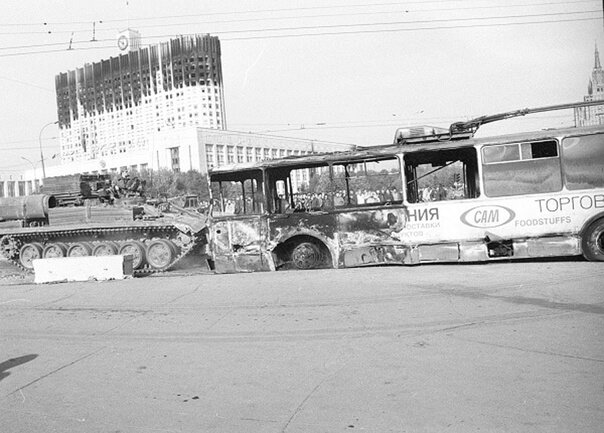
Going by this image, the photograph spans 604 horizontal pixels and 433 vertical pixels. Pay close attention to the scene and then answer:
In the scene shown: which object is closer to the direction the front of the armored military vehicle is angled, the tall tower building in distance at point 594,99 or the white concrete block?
the tall tower building in distance

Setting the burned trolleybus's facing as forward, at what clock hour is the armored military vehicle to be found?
The armored military vehicle is roughly at 1 o'clock from the burned trolleybus.

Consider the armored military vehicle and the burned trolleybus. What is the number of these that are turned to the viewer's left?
1

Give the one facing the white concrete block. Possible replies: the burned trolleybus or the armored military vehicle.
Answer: the burned trolleybus

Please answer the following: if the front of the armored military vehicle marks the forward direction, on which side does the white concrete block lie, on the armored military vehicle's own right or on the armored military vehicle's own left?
on the armored military vehicle's own right

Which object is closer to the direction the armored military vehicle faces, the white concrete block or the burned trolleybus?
the burned trolleybus

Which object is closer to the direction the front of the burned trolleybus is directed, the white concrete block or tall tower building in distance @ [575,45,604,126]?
the white concrete block

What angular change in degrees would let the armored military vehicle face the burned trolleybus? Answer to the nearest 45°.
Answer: approximately 45° to its right

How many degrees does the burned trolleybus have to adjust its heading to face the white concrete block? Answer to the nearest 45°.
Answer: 0° — it already faces it

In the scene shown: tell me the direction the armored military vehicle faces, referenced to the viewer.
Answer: facing to the right of the viewer

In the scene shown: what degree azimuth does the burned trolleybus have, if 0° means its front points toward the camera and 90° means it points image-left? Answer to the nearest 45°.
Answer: approximately 90°
